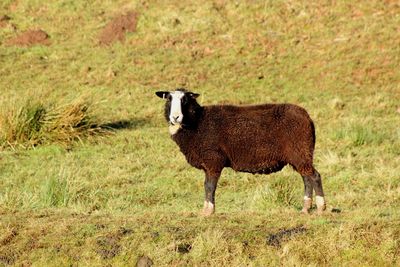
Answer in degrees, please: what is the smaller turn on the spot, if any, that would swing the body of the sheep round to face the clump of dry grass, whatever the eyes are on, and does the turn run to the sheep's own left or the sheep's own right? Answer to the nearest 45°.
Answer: approximately 45° to the sheep's own right

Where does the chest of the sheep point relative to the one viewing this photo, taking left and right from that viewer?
facing to the left of the viewer

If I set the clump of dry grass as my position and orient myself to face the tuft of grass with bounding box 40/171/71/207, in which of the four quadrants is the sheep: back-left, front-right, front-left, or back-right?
front-left

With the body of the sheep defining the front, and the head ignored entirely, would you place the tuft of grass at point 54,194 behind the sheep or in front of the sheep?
in front

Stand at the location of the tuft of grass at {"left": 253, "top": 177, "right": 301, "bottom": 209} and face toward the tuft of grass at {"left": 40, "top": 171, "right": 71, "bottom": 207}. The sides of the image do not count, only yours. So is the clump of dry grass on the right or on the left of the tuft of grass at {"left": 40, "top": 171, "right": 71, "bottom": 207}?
right

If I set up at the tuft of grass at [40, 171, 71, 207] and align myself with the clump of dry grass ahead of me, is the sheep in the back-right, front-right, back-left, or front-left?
back-right
